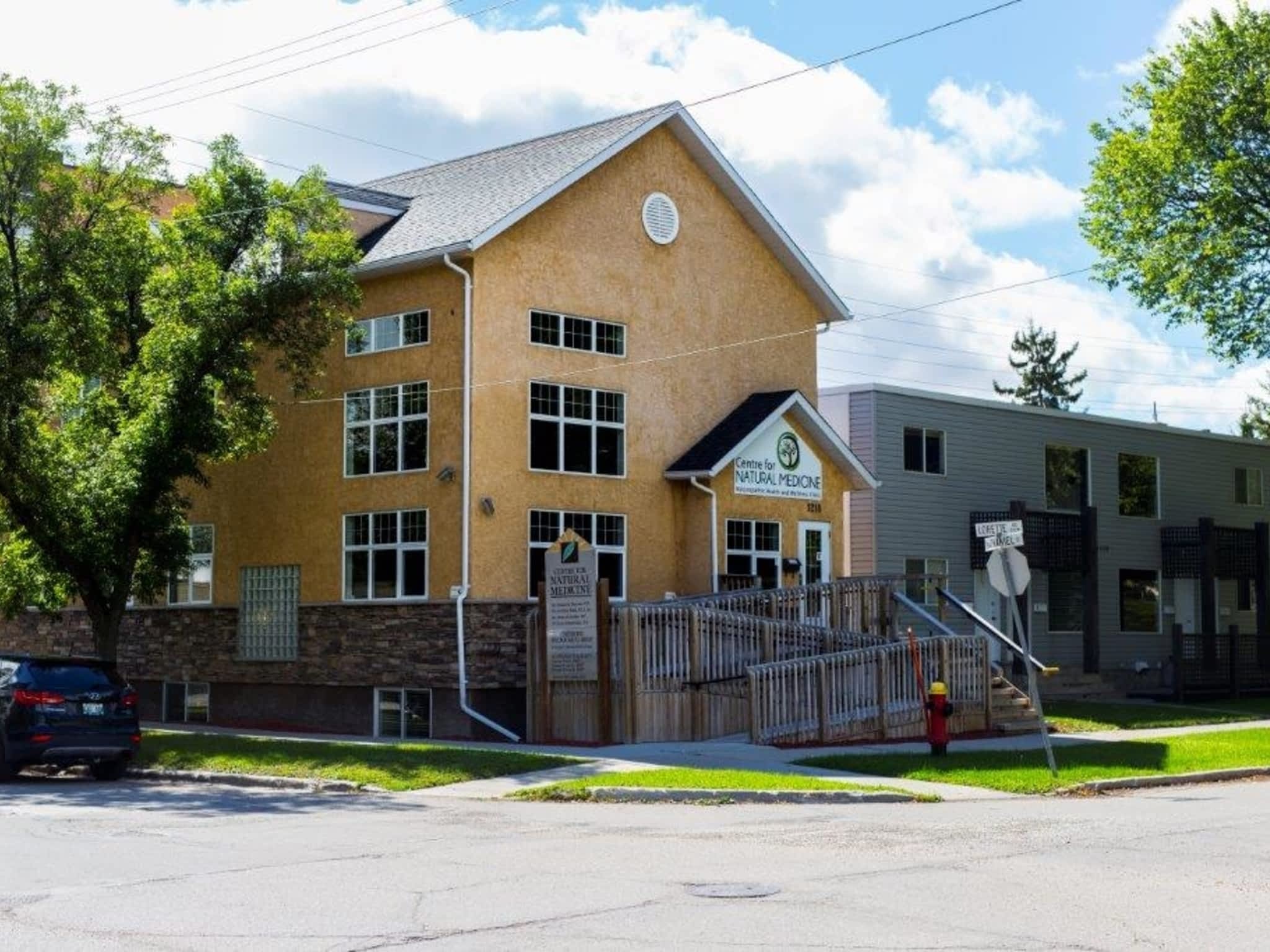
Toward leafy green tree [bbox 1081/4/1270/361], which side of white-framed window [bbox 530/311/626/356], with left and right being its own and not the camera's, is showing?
left

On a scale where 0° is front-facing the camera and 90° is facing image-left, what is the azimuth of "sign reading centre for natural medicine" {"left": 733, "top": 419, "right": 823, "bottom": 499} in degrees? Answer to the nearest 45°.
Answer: approximately 315°

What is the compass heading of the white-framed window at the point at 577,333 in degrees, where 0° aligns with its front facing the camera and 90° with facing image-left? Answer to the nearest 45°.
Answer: approximately 315°

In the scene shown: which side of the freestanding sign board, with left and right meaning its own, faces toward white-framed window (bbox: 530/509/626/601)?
back

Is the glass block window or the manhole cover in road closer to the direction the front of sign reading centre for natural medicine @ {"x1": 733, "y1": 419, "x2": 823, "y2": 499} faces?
the manhole cover in road

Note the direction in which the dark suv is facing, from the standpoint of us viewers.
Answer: facing away from the viewer and to the left of the viewer

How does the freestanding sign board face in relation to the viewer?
toward the camera

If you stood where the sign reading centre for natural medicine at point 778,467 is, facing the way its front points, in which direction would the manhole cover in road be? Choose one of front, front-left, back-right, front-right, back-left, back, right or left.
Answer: front-right

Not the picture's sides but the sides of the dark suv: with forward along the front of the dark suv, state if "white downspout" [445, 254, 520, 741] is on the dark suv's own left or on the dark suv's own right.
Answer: on the dark suv's own right

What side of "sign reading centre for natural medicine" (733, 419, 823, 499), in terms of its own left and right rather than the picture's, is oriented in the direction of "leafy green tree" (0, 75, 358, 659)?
right

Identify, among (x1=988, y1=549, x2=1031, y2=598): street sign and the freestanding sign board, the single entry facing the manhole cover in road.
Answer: the freestanding sign board

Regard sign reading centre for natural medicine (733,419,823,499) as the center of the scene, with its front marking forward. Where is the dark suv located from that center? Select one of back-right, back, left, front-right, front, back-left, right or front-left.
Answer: right

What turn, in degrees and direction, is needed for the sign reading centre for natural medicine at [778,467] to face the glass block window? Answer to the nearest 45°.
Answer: approximately 135° to its right

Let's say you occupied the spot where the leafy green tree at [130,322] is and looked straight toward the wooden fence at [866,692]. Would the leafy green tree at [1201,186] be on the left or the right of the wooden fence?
left

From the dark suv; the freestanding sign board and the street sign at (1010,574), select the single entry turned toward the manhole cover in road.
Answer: the freestanding sign board
